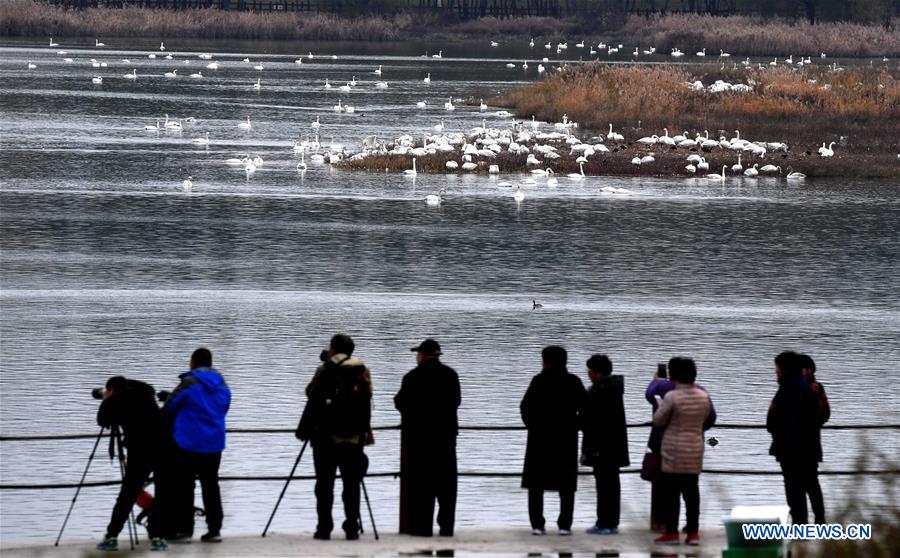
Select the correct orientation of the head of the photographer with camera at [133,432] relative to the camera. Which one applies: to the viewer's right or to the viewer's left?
to the viewer's left

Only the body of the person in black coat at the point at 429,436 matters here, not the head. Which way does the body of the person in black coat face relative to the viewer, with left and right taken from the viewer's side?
facing away from the viewer and to the left of the viewer

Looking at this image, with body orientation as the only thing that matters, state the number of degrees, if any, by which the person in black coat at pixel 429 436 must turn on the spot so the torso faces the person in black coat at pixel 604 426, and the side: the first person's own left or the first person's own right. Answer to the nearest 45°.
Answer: approximately 135° to the first person's own right

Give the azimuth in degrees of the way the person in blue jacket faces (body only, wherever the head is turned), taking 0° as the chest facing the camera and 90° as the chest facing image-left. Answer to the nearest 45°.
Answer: approximately 135°

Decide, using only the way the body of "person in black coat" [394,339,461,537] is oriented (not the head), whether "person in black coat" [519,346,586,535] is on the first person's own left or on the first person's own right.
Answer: on the first person's own right

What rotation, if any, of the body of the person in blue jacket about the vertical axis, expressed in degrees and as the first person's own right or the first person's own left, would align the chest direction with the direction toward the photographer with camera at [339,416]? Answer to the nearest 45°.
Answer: approximately 135° to the first person's own right
